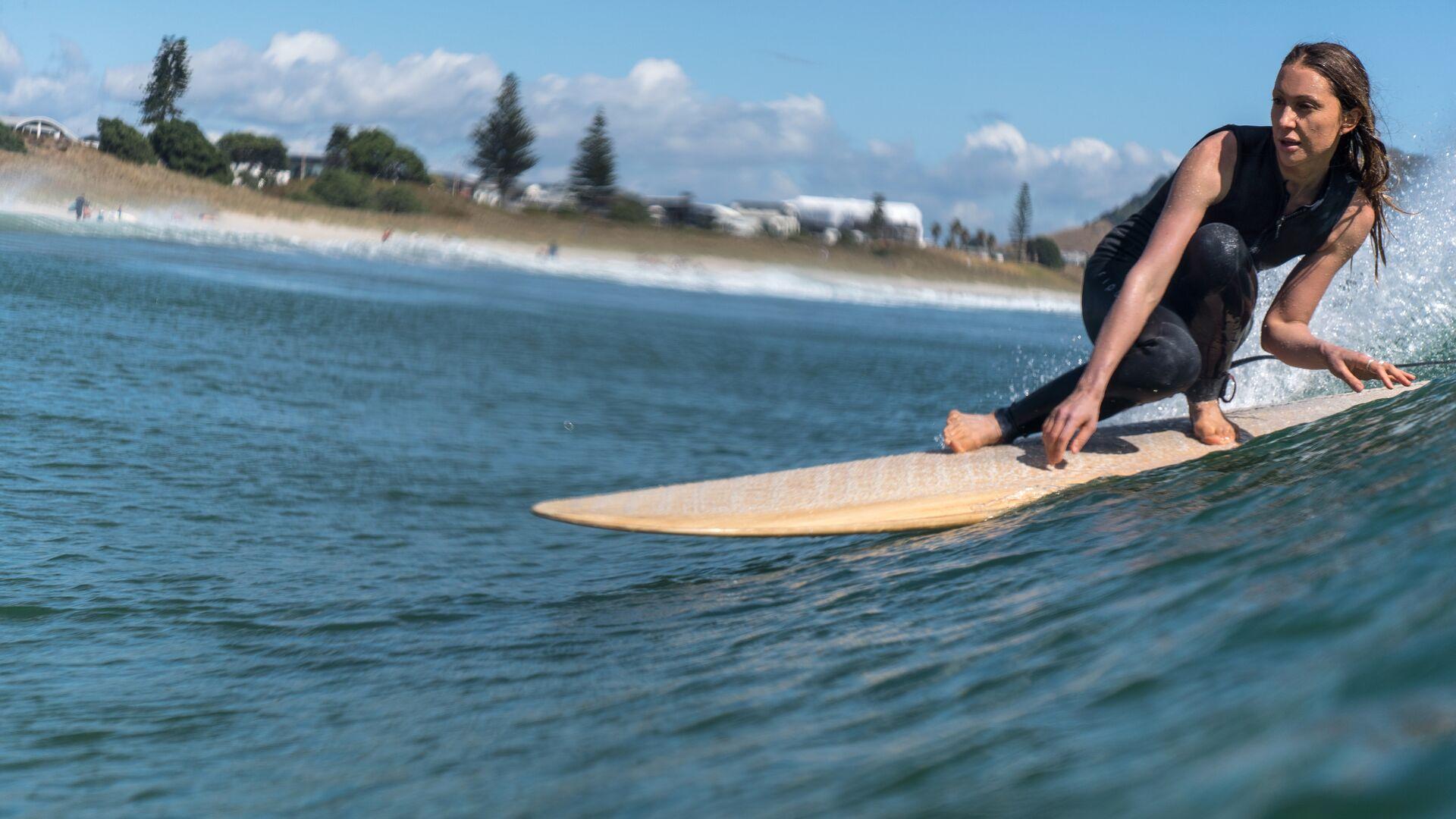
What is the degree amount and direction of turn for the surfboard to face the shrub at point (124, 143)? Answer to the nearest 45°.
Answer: approximately 45° to its right

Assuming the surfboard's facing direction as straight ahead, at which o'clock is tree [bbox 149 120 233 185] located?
The tree is roughly at 2 o'clock from the surfboard.

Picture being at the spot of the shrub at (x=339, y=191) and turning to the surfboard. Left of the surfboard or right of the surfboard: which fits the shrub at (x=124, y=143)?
right

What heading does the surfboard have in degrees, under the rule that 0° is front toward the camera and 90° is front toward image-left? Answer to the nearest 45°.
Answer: approximately 90°

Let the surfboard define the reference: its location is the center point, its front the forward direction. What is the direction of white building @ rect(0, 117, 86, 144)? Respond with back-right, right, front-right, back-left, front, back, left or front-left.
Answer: front-right

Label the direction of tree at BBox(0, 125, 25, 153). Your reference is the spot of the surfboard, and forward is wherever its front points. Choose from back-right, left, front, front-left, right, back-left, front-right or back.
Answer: front-right

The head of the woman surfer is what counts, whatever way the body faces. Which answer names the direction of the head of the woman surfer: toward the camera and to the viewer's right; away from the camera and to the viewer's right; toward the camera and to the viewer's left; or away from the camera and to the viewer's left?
toward the camera and to the viewer's left

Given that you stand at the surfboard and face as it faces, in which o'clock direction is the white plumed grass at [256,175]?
The white plumed grass is roughly at 2 o'clock from the surfboard.

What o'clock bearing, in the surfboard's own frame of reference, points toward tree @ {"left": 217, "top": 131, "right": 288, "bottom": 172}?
The tree is roughly at 2 o'clock from the surfboard.
